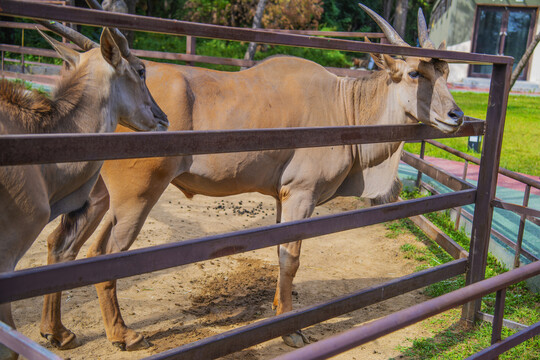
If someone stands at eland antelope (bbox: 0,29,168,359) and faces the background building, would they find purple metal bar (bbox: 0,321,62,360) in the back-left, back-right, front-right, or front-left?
back-right

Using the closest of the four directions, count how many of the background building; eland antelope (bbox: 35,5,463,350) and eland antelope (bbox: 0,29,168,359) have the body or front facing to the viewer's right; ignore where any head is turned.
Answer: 2

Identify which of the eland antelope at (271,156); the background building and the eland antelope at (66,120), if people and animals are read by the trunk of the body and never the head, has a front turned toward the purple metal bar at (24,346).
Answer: the background building

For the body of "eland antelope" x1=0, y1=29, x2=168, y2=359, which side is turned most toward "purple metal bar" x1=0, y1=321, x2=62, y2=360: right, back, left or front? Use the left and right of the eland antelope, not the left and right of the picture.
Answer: right

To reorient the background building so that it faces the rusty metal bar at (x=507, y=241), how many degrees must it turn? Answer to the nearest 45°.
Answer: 0° — it already faces it

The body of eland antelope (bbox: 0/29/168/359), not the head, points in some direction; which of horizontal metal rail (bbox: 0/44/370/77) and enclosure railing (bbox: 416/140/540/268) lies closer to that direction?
the enclosure railing

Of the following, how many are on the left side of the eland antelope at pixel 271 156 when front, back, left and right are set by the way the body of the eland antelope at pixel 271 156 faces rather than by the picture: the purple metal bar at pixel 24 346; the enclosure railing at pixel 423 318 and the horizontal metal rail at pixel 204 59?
1

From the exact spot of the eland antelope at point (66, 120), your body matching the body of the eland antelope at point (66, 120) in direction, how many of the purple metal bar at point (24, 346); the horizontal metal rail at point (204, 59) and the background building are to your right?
1

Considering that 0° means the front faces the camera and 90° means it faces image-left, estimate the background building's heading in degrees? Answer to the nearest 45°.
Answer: approximately 0°

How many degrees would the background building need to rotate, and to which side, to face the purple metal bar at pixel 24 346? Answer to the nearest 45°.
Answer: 0° — it already faces it

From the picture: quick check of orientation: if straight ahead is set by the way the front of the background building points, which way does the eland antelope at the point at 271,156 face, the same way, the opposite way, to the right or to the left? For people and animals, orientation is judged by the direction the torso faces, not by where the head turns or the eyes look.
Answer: to the left

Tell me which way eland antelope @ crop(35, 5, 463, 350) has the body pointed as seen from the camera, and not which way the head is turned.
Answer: to the viewer's right

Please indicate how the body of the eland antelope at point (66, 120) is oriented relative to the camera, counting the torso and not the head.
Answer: to the viewer's right

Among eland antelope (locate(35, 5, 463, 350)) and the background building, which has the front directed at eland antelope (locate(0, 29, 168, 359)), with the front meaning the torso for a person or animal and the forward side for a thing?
the background building
